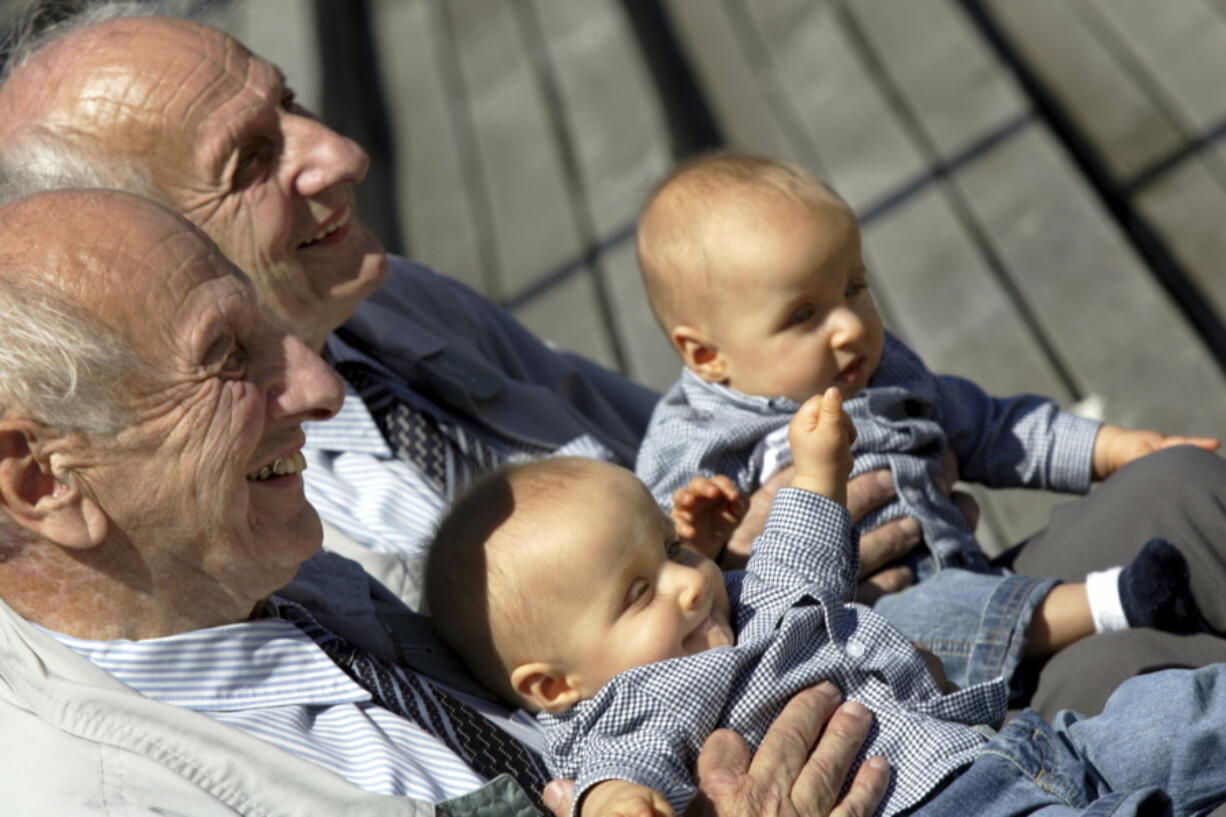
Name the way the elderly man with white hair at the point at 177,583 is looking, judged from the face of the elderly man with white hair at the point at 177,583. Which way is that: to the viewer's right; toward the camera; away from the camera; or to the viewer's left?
to the viewer's right

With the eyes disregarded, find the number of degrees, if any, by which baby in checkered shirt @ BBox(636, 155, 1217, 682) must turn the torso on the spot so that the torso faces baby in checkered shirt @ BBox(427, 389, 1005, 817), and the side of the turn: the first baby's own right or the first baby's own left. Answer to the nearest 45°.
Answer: approximately 45° to the first baby's own right

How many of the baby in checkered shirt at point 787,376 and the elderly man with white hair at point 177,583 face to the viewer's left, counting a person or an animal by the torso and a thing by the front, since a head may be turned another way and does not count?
0

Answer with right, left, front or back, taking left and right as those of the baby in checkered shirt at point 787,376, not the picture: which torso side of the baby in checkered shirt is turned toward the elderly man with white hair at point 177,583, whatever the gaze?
right

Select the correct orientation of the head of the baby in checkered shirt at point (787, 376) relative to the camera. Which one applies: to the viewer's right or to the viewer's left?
to the viewer's right

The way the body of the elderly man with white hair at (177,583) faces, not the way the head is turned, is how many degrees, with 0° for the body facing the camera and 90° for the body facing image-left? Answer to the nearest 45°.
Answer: approximately 270°

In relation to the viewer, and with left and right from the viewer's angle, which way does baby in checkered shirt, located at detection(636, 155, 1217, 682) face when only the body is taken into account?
facing the viewer and to the right of the viewer

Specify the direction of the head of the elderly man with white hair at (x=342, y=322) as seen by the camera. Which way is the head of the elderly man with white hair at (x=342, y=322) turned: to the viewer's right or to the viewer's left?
to the viewer's right
